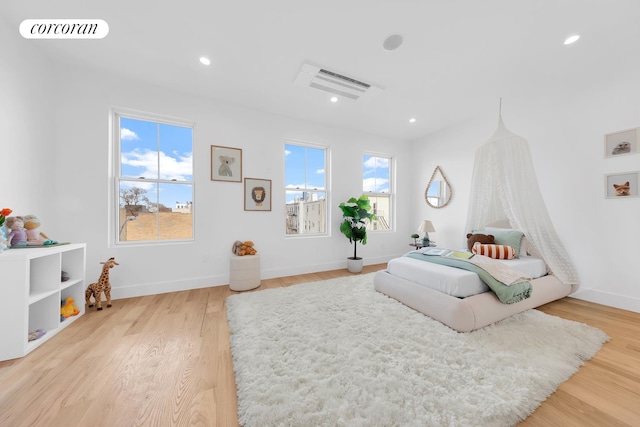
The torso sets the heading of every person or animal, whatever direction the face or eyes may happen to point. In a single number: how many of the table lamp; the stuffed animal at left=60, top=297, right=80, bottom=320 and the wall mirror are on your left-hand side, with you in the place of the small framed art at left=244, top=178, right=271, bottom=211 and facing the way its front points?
2

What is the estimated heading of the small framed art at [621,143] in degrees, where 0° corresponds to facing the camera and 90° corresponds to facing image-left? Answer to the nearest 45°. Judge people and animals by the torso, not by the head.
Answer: approximately 45°

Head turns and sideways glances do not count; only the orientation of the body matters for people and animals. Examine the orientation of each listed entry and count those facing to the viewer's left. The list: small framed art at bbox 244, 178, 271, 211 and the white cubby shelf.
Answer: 0

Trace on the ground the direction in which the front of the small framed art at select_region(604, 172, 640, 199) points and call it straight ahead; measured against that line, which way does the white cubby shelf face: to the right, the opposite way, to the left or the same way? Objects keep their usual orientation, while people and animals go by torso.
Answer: the opposite way

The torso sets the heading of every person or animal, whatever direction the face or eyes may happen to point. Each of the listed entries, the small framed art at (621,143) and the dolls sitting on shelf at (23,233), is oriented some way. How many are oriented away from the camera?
0

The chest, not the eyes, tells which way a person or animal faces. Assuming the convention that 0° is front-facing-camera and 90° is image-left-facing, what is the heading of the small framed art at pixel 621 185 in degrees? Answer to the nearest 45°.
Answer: approximately 45°

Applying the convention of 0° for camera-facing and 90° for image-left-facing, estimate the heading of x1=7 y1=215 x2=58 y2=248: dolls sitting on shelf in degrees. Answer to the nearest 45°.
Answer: approximately 315°

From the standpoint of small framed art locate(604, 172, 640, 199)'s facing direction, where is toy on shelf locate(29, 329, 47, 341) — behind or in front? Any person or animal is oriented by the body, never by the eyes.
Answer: in front

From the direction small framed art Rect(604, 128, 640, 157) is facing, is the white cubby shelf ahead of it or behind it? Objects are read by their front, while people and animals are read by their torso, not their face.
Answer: ahead

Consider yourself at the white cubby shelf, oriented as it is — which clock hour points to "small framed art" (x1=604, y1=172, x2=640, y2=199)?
The small framed art is roughly at 12 o'clock from the white cubby shelf.

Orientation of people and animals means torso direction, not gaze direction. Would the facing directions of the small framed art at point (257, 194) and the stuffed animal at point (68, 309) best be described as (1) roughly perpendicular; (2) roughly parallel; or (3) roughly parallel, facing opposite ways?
roughly perpendicular

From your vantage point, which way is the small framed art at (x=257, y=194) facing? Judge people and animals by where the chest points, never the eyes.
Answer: toward the camera

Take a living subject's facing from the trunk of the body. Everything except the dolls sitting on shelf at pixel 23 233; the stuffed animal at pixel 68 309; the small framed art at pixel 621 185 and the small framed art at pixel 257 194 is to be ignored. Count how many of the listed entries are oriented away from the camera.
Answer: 0

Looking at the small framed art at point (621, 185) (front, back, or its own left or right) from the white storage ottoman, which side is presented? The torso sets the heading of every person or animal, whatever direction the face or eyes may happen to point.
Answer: front

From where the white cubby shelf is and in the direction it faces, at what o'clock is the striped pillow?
The striped pillow is roughly at 12 o'clock from the white cubby shelf.

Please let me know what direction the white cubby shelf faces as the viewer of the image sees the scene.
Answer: facing the viewer and to the right of the viewer
